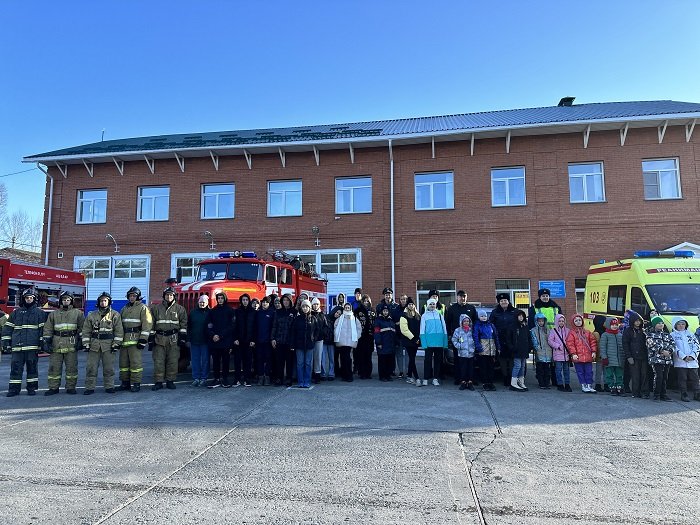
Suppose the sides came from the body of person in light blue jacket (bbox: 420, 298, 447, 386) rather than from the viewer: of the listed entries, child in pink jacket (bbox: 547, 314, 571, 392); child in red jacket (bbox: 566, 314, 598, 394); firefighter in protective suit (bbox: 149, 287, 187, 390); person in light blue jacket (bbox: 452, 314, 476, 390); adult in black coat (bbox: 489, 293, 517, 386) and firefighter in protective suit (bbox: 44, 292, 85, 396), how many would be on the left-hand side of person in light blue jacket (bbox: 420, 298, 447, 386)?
4

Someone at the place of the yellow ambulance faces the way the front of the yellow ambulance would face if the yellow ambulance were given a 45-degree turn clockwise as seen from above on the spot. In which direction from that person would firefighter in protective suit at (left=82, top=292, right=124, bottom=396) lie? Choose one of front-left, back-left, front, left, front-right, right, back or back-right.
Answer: front-right

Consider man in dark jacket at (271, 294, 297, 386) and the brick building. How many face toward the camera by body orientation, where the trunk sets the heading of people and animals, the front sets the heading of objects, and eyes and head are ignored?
2

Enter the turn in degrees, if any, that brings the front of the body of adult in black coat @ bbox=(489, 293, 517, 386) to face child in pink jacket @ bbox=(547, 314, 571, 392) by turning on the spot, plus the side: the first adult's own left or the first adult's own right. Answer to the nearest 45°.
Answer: approximately 90° to the first adult's own left

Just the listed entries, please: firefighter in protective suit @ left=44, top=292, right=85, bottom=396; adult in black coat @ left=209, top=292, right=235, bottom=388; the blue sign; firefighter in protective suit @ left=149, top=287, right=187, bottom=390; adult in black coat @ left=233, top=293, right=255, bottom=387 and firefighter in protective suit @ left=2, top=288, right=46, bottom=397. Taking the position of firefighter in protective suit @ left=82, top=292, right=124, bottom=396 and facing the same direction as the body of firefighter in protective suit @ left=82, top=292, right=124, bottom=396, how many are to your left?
4

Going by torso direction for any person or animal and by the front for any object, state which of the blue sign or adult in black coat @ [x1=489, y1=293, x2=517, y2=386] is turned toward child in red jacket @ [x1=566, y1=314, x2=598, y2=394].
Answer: the blue sign

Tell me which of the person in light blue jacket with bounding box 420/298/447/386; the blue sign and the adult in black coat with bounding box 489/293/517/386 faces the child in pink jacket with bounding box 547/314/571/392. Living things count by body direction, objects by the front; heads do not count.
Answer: the blue sign

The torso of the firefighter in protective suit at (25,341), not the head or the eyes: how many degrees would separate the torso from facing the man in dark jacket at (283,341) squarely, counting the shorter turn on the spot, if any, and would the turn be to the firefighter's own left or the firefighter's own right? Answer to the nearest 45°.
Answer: approximately 45° to the firefighter's own left

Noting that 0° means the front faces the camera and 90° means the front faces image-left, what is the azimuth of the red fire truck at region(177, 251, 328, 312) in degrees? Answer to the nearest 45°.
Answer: approximately 45°

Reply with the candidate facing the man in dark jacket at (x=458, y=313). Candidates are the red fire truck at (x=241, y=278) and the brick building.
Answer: the brick building
